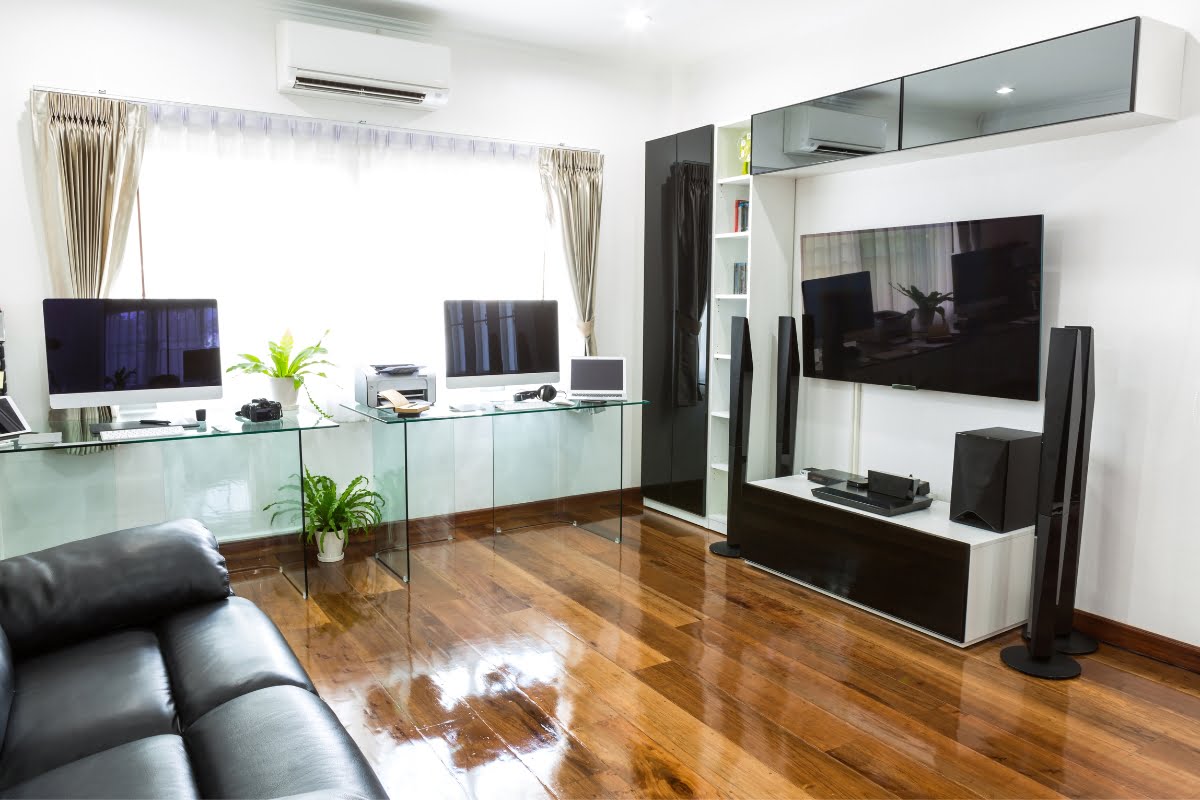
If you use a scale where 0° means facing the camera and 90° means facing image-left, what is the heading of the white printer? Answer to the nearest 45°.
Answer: approximately 0°

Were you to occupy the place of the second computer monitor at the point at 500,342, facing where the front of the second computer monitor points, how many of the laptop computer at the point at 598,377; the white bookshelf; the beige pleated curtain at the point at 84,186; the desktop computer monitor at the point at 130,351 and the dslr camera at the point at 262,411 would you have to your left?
2

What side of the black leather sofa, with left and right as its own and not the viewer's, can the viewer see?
right

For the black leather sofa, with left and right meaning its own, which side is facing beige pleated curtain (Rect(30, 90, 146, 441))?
left

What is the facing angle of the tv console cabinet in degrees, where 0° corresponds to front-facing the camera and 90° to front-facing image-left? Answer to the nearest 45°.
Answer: approximately 45°

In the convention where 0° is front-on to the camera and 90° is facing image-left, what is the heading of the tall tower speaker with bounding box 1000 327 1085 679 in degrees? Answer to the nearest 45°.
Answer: approximately 45°

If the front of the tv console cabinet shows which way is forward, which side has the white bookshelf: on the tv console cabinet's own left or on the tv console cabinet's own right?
on the tv console cabinet's own right

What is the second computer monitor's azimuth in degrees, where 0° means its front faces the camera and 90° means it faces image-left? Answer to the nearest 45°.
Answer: approximately 0°

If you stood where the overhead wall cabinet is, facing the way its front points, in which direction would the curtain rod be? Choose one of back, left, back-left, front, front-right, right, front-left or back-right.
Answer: front-right

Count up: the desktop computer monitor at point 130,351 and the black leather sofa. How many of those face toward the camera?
1

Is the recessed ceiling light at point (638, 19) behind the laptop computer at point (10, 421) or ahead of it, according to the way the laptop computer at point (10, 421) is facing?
ahead

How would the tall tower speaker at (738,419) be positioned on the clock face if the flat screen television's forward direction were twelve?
The tall tower speaker is roughly at 2 o'clock from the flat screen television.

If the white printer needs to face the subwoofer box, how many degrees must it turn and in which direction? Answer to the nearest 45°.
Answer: approximately 45° to its left

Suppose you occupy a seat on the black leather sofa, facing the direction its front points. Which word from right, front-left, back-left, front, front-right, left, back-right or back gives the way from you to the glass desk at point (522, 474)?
front-left
